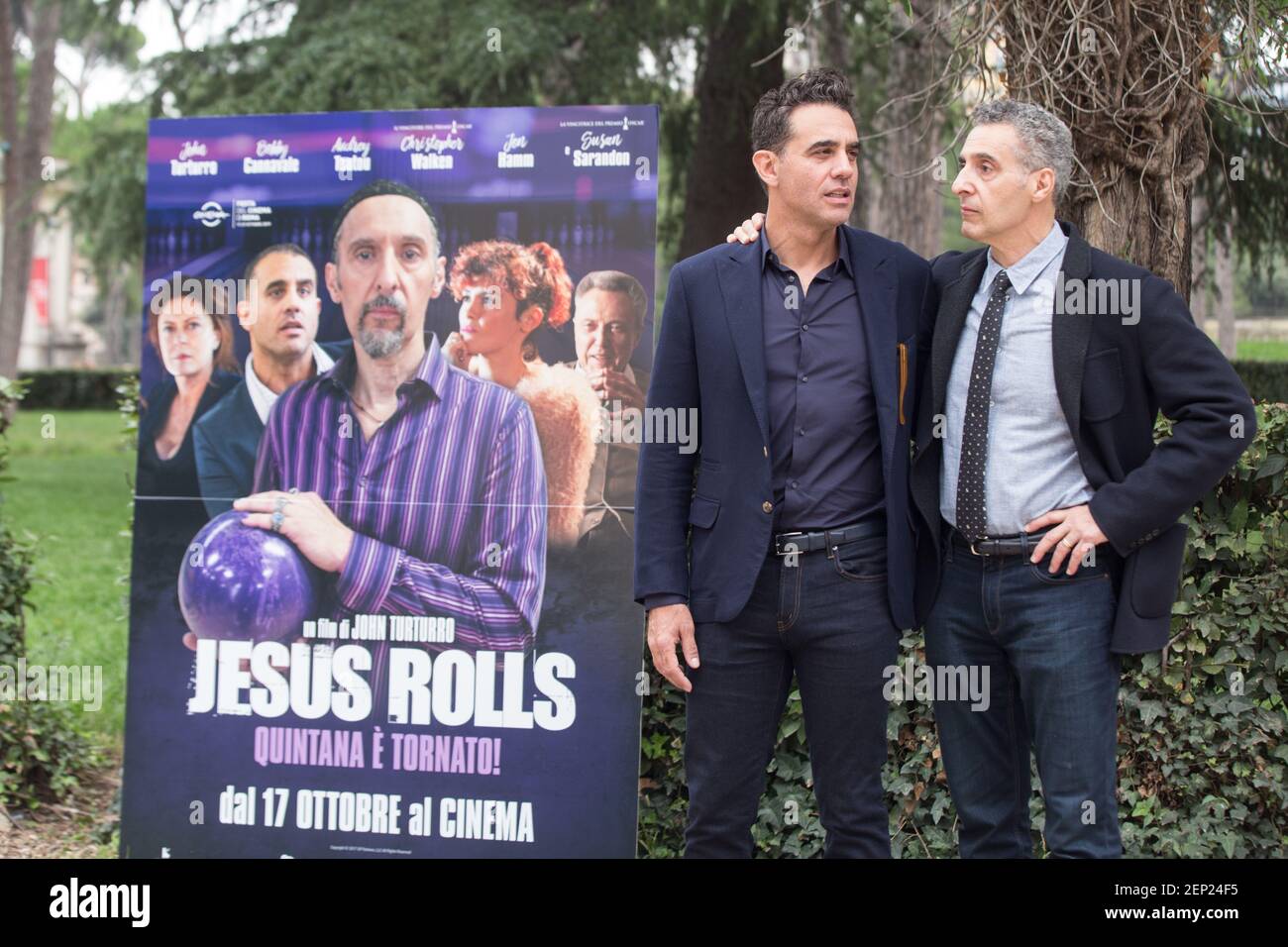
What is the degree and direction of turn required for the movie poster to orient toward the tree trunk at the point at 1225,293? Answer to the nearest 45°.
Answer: approximately 135° to its left

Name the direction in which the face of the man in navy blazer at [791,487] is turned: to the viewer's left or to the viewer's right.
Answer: to the viewer's right

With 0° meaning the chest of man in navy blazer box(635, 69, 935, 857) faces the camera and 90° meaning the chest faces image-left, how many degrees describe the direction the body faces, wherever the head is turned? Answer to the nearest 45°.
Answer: approximately 0°

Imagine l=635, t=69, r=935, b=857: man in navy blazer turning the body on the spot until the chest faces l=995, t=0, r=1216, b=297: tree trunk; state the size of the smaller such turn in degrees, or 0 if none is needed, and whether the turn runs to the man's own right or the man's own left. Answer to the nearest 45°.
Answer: approximately 135° to the man's own left

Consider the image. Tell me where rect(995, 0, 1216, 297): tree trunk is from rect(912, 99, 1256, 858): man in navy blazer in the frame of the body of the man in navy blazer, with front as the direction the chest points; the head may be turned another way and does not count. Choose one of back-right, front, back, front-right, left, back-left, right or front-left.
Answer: back-right

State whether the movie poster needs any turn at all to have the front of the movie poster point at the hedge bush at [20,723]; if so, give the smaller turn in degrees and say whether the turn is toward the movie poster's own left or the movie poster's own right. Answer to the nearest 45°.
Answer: approximately 135° to the movie poster's own right

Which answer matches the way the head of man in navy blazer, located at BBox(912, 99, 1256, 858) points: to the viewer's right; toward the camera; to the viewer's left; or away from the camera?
to the viewer's left

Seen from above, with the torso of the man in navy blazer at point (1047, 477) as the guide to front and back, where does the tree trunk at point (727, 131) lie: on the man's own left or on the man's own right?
on the man's own right
